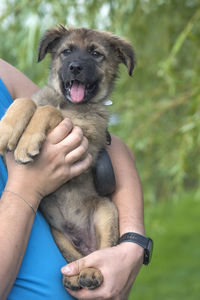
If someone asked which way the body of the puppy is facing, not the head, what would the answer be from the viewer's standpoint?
toward the camera
